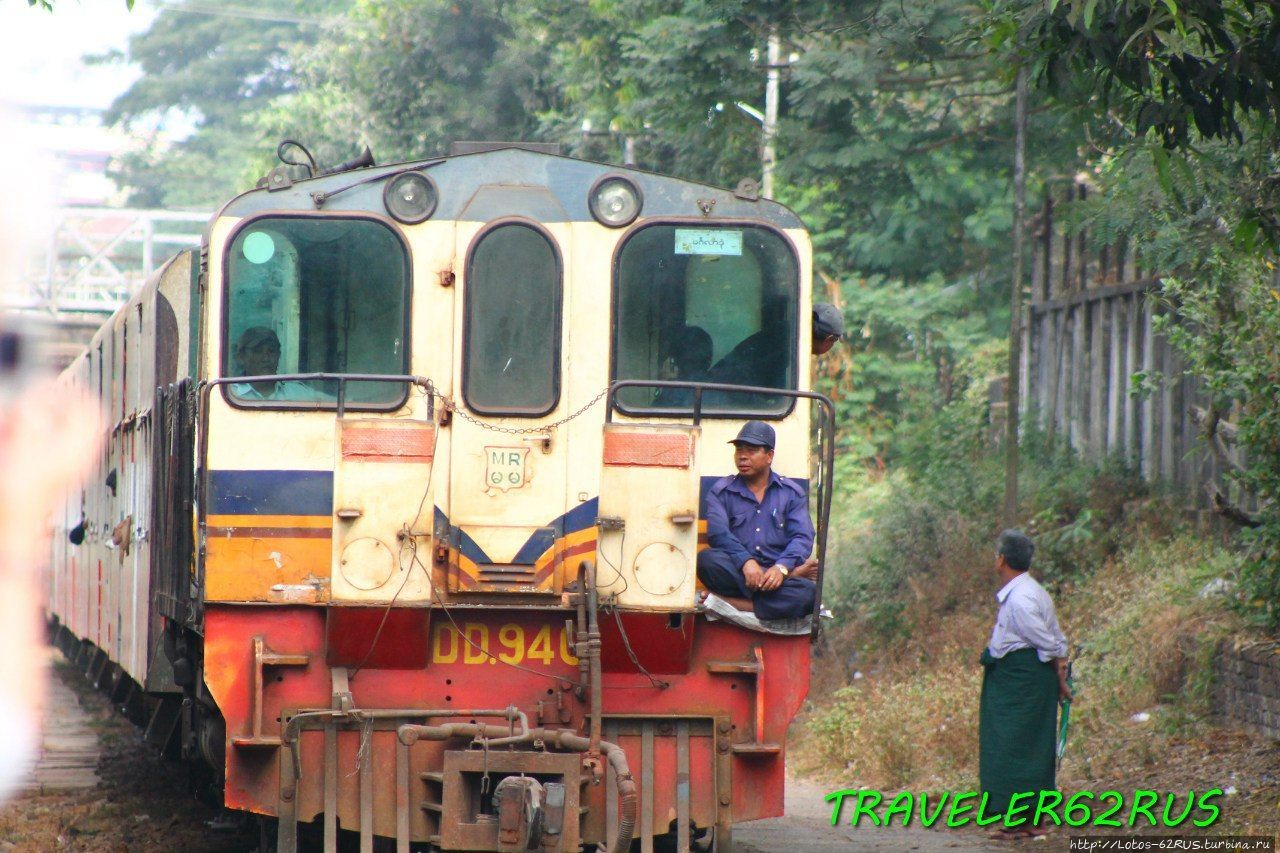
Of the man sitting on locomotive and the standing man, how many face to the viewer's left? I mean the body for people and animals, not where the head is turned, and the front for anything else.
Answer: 1

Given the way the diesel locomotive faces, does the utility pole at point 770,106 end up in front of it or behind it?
behind

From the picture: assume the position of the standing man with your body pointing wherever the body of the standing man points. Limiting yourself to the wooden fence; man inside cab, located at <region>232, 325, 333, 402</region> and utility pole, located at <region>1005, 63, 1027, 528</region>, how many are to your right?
2

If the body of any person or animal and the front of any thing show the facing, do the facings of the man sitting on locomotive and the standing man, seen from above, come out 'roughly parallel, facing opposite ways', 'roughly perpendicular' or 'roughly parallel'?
roughly perpendicular

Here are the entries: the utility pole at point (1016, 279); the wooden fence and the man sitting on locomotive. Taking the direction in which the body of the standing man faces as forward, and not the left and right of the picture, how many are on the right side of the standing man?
2

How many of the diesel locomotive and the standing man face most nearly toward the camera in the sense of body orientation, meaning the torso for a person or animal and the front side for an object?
1

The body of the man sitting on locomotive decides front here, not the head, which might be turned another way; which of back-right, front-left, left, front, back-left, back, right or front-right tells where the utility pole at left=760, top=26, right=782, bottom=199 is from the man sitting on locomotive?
back

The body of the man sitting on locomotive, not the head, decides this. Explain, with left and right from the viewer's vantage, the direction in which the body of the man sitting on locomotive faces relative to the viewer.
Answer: facing the viewer

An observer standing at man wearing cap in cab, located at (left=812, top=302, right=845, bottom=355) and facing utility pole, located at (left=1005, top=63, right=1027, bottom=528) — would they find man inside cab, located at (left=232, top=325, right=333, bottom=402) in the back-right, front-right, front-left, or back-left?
back-left

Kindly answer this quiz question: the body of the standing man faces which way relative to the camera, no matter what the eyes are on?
to the viewer's left

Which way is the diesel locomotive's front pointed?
toward the camera

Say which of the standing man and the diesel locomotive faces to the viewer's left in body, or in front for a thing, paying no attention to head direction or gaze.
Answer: the standing man
